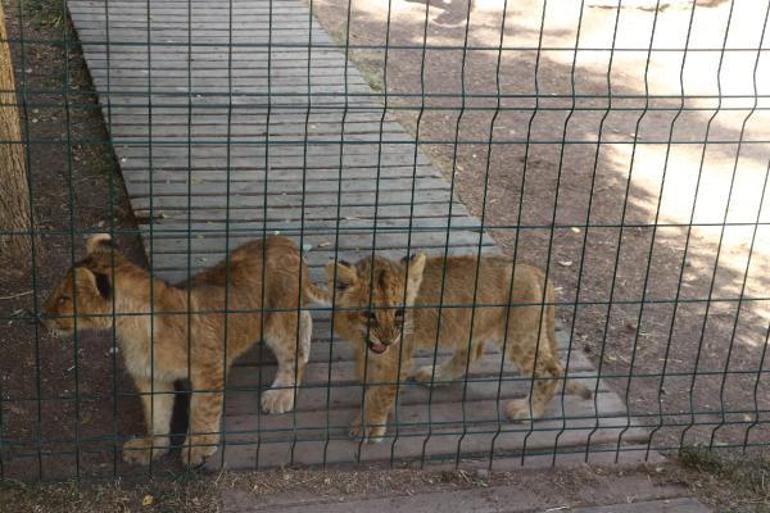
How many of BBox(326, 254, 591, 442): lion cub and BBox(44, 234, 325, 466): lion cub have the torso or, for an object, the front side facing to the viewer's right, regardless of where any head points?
0

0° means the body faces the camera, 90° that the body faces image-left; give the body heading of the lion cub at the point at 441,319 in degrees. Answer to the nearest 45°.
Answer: approximately 45°

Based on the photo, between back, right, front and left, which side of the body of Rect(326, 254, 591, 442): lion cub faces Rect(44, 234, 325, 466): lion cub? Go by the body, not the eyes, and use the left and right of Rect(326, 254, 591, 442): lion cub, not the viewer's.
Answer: front

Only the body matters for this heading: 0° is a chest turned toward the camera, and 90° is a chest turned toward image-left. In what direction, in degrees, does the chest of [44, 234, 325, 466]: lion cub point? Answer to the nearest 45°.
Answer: approximately 45°

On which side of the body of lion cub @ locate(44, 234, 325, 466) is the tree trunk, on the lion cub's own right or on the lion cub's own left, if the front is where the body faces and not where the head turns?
on the lion cub's own right
